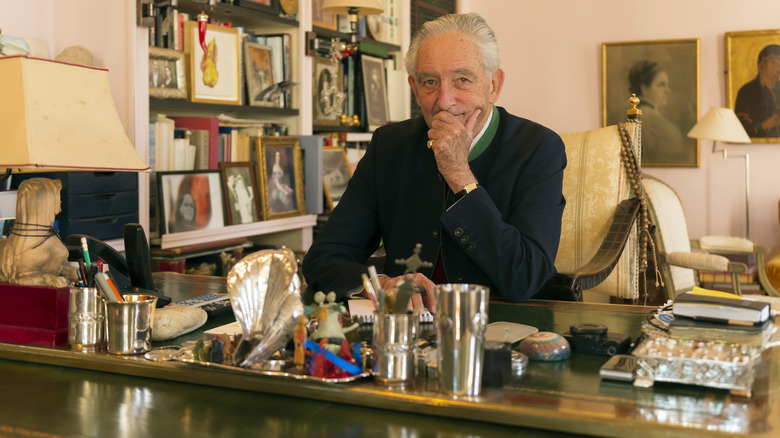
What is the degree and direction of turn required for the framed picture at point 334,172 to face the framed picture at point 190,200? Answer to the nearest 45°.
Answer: approximately 45° to its right

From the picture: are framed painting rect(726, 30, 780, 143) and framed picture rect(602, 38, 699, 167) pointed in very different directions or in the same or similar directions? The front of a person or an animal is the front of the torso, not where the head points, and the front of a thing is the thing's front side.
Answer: same or similar directions

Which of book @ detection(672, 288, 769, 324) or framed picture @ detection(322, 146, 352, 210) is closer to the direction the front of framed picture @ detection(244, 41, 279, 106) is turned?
the book

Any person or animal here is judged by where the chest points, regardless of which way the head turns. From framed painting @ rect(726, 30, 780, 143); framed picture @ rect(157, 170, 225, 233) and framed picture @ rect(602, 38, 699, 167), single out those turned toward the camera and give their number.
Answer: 3

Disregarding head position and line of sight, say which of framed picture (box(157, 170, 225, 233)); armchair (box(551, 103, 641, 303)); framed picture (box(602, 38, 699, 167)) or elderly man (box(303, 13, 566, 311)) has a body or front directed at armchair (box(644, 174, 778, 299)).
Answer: framed picture (box(602, 38, 699, 167))

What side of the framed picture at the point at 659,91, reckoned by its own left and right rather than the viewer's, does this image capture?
front

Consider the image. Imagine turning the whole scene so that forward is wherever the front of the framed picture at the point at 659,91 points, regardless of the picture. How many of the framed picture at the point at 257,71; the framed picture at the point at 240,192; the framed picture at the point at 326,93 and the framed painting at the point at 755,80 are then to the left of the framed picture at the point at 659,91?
1

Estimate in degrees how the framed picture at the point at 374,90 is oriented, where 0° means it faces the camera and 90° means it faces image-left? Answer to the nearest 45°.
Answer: approximately 315°

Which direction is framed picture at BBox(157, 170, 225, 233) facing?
toward the camera

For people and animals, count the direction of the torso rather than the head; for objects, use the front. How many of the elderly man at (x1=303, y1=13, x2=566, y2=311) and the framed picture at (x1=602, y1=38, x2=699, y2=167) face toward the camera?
2

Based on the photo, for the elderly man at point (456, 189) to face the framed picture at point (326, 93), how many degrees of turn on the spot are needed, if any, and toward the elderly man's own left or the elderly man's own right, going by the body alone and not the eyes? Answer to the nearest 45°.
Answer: approximately 180°

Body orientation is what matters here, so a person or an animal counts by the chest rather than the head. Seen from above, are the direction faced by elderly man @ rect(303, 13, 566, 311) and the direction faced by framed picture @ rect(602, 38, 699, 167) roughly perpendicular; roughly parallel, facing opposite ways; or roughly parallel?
roughly parallel

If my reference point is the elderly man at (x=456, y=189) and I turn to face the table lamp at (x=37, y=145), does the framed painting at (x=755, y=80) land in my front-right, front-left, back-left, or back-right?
back-right

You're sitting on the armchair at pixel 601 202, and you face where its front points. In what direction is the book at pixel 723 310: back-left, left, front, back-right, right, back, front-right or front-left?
front-left

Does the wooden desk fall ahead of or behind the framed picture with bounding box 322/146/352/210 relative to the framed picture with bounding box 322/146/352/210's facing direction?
ahead

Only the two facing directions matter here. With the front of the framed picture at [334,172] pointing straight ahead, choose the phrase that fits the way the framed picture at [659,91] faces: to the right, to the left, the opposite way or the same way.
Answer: the same way

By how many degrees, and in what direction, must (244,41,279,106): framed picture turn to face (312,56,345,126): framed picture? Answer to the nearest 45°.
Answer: approximately 90° to its left

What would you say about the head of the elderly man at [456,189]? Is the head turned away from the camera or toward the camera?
toward the camera

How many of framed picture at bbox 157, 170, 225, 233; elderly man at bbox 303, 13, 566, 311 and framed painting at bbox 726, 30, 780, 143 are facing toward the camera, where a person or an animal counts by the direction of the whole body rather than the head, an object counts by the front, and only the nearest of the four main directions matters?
3

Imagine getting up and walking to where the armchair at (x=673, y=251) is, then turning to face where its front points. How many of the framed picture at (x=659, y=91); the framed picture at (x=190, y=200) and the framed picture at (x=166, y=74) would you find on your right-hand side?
2

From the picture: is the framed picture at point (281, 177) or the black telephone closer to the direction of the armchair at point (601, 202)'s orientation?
the black telephone
